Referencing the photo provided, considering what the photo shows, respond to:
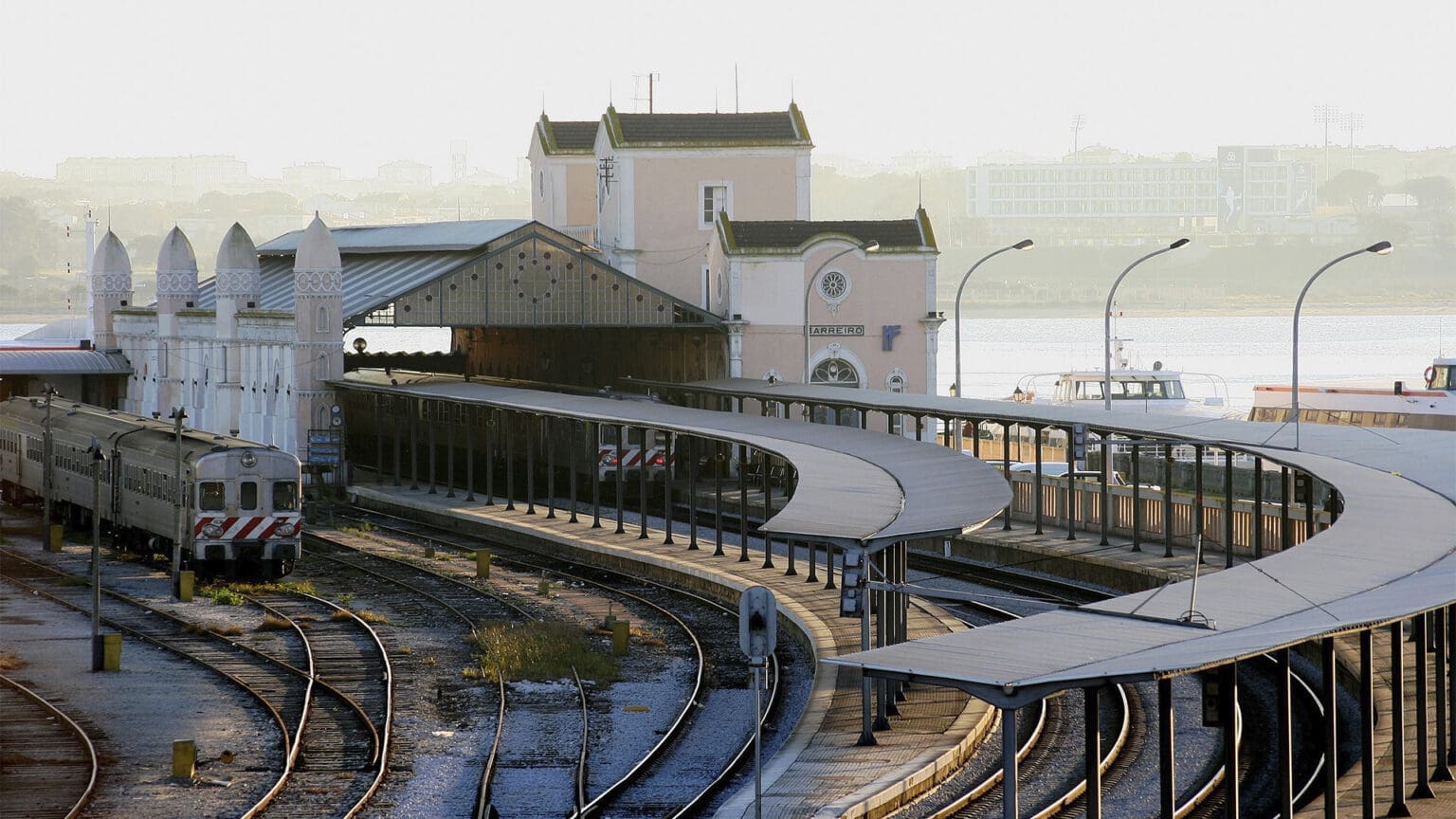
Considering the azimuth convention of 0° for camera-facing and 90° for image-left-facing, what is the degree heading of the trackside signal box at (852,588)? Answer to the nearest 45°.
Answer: approximately 180°

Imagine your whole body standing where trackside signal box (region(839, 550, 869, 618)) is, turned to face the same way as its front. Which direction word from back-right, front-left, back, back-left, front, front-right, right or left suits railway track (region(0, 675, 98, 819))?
left

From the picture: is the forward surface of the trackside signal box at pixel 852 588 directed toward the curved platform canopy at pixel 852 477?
yes

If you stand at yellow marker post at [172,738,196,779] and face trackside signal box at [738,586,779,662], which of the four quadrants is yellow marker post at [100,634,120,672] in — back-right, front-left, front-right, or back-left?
back-left
